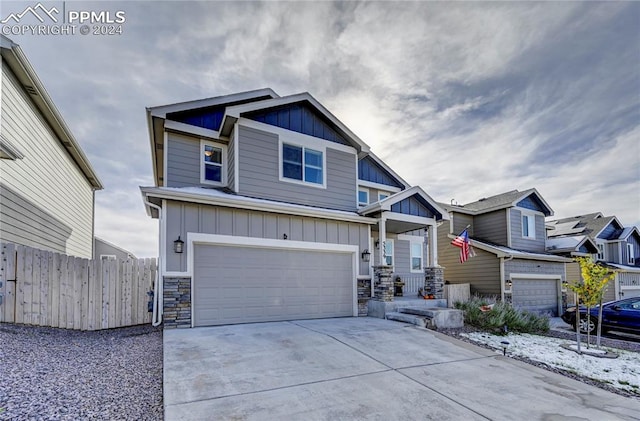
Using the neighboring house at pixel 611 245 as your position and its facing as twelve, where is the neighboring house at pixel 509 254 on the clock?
the neighboring house at pixel 509 254 is roughly at 2 o'clock from the neighboring house at pixel 611 245.

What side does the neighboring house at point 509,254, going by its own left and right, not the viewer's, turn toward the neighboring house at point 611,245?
left

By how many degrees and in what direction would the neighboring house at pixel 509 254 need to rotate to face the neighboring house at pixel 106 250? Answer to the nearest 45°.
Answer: approximately 135° to its right

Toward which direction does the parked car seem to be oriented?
to the viewer's left

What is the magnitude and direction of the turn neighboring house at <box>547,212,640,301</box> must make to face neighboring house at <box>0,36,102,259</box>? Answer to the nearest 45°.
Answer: approximately 90° to its right

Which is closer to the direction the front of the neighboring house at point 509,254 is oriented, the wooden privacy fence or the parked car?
the parked car

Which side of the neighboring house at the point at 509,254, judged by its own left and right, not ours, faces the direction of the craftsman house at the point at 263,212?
right

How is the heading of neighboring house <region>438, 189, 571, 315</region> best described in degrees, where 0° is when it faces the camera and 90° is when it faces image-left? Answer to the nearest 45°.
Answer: approximately 315°

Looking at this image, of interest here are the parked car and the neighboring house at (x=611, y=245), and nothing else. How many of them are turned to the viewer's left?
1
